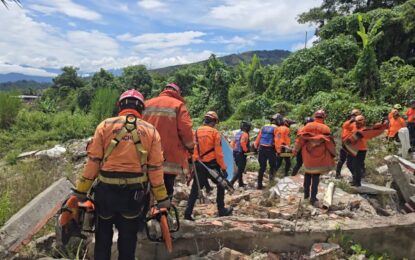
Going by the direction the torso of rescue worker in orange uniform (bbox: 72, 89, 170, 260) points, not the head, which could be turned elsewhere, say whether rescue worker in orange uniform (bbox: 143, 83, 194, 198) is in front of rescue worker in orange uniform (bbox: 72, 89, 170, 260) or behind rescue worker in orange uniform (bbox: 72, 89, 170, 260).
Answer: in front

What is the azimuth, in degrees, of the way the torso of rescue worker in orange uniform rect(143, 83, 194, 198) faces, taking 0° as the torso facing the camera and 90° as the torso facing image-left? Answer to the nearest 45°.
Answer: approximately 225°

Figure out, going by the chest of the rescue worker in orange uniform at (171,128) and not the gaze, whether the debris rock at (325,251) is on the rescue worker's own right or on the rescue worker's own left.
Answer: on the rescue worker's own right

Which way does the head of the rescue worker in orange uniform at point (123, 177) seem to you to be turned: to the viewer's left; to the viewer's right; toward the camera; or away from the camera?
away from the camera

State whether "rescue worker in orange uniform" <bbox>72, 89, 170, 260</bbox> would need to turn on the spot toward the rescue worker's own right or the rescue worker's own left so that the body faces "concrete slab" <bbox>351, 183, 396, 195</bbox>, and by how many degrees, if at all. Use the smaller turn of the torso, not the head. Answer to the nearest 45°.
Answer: approximately 45° to the rescue worker's own right

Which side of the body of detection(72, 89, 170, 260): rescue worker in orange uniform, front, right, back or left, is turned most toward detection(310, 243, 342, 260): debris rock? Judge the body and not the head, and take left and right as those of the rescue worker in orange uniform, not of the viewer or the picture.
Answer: right

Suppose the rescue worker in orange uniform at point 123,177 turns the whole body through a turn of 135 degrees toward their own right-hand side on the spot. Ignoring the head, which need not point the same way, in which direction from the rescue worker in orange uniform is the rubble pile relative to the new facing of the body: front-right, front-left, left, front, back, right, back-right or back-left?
left

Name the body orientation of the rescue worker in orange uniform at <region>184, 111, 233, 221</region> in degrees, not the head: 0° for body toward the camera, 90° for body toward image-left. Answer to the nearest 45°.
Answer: approximately 225°

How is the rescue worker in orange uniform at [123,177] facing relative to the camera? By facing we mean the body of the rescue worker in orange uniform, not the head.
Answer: away from the camera

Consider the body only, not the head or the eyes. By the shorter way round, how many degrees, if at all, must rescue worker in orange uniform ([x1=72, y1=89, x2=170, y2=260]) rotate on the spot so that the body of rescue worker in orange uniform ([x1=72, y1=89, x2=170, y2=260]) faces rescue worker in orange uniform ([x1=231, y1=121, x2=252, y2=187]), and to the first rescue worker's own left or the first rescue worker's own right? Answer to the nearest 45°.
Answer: approximately 45° to the first rescue worker's own right

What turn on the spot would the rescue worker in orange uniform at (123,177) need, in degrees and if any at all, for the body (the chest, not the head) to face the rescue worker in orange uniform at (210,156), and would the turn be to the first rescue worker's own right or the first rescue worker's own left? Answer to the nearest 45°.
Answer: approximately 45° to the first rescue worker's own right

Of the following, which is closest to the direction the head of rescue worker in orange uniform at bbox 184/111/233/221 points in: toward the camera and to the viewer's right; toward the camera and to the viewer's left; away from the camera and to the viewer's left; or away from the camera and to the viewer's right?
away from the camera and to the viewer's right
